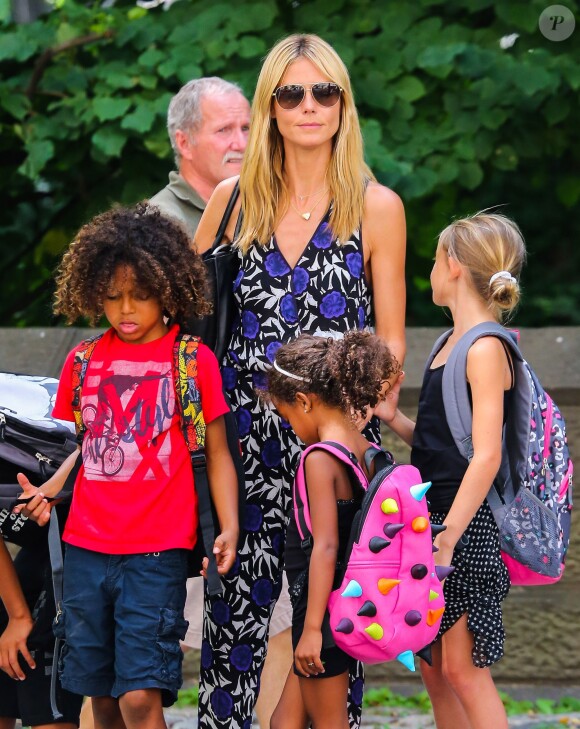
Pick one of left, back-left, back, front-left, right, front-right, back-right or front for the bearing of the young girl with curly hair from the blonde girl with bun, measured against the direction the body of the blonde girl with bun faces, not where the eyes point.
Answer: front-left

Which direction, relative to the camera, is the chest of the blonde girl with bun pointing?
to the viewer's left

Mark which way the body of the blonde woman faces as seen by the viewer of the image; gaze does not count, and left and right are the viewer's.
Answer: facing the viewer

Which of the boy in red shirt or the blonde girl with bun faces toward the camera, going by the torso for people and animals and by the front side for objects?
the boy in red shirt

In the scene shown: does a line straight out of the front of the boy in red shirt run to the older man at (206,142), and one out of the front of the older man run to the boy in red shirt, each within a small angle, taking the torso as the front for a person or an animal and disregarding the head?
no

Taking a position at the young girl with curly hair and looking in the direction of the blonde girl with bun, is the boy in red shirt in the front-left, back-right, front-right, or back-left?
back-left

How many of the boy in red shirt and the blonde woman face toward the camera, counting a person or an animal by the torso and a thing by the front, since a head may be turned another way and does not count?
2

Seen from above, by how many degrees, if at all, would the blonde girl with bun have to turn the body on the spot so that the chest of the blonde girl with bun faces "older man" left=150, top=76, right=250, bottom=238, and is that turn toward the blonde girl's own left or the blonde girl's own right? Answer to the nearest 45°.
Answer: approximately 45° to the blonde girl's own right

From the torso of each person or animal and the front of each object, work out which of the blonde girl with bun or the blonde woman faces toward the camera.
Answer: the blonde woman

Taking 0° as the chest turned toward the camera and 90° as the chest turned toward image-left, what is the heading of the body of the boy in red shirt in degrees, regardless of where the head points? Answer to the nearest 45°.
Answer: approximately 0°

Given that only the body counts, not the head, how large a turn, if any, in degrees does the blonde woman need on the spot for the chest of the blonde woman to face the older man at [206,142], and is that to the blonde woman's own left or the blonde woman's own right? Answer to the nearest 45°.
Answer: approximately 180°

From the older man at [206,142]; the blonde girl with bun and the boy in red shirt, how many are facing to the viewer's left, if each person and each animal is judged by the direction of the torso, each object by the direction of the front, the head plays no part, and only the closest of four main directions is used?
1

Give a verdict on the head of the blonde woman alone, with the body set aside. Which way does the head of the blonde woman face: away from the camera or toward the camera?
toward the camera

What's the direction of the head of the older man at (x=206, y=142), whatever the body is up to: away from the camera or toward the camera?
toward the camera

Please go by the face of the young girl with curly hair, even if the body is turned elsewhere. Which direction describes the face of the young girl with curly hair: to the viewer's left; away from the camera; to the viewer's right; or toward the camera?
to the viewer's left
